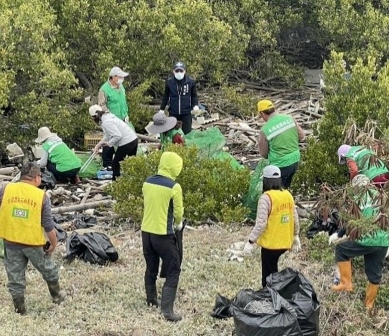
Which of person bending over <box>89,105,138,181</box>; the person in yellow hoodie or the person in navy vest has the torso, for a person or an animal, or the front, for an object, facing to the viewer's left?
the person bending over

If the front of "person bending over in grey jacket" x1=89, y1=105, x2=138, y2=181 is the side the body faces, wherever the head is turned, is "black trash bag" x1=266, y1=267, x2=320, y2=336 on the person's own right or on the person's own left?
on the person's own left

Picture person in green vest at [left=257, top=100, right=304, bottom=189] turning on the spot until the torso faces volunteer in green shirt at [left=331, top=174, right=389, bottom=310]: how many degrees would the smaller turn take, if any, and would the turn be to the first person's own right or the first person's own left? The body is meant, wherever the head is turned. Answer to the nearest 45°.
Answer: approximately 180°

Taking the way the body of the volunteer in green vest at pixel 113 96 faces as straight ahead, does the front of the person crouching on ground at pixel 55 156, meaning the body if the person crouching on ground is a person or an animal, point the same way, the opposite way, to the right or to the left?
the opposite way

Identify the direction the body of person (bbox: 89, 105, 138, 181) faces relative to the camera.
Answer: to the viewer's left

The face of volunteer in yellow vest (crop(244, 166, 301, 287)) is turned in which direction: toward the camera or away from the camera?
away from the camera

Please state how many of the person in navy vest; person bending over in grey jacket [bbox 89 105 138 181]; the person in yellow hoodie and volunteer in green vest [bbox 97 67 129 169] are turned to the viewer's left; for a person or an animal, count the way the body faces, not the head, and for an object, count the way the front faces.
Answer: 1

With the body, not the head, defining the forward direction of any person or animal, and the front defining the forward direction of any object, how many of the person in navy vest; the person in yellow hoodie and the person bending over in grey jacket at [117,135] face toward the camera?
1

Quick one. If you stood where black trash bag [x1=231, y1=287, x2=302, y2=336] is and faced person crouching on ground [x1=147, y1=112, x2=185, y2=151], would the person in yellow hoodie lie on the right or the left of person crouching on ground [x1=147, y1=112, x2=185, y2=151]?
left

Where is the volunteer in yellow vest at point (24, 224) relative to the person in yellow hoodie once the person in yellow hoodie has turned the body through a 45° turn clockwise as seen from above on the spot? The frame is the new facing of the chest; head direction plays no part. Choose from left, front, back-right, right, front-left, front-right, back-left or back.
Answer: back

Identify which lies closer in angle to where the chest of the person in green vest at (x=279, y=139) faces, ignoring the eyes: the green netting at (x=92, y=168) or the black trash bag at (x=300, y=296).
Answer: the green netting

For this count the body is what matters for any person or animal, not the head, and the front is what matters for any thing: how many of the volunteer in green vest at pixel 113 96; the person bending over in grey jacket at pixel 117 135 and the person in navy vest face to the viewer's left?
1

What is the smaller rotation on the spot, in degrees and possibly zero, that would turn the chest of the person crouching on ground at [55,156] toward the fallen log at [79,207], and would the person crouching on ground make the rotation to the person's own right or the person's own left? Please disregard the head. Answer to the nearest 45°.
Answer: approximately 135° to the person's own left

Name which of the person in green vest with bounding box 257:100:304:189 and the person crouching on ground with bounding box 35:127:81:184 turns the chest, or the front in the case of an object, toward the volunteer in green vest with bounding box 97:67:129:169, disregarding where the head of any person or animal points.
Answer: the person in green vest with bounding box 257:100:304:189

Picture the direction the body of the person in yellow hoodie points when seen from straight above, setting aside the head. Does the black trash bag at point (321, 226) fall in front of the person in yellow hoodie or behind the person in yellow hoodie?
in front
